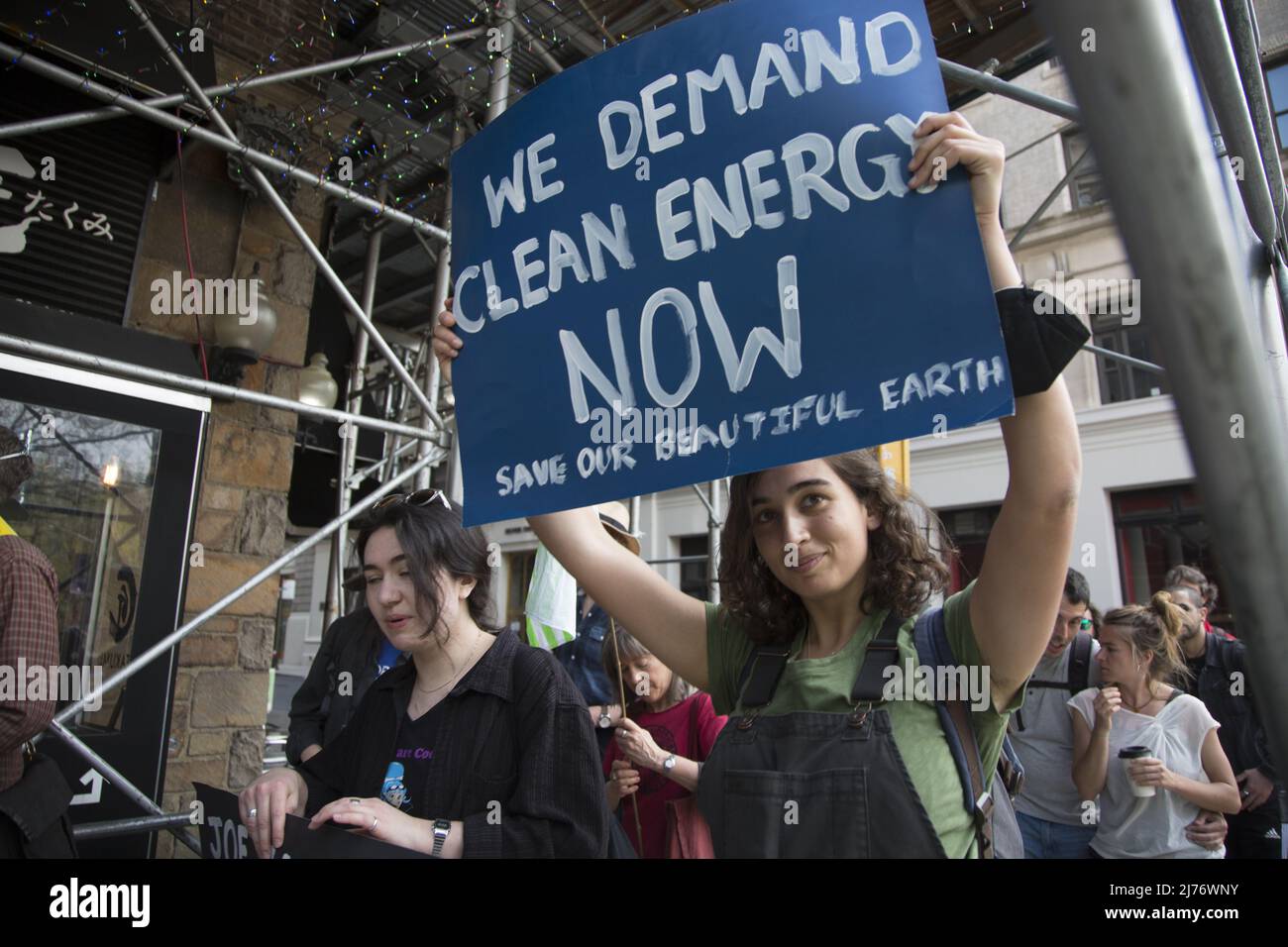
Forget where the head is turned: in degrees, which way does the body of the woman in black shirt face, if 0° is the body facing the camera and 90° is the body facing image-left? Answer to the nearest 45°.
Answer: approximately 45°

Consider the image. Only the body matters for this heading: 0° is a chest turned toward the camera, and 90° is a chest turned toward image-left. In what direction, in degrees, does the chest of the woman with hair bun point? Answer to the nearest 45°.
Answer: approximately 45°

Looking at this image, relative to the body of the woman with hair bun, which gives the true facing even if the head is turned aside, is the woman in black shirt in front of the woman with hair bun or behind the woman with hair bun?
in front

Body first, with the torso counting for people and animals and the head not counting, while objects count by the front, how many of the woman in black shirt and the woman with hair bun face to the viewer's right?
0

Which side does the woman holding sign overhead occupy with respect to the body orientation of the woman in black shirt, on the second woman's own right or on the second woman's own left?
on the second woman's own left

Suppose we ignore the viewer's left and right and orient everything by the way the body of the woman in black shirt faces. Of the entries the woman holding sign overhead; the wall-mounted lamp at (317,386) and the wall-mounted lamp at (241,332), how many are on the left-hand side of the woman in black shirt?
1

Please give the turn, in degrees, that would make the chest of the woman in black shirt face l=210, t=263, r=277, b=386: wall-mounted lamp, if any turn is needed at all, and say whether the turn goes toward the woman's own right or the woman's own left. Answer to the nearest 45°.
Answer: approximately 90° to the woman's own right
